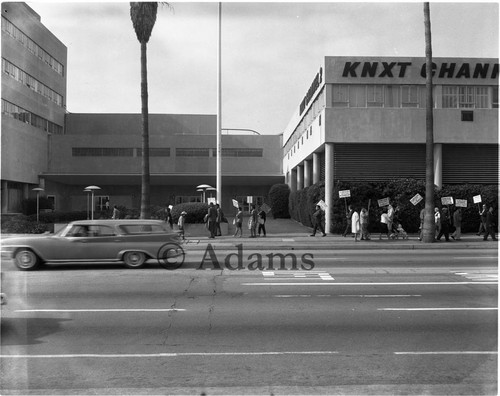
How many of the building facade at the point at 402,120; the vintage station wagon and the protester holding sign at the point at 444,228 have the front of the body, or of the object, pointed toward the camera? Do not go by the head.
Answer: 1

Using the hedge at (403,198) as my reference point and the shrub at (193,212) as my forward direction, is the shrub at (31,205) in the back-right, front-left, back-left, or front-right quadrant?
front-right

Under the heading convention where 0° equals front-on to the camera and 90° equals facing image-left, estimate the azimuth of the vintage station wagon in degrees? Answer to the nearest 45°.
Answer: approximately 90°

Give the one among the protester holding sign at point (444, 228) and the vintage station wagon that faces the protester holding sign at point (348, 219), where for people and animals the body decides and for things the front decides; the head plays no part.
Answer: the protester holding sign at point (444, 228)

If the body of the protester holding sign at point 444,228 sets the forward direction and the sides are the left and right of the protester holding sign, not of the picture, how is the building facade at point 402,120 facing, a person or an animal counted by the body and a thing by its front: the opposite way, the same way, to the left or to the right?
to the left

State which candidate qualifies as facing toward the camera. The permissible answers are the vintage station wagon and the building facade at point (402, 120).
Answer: the building facade

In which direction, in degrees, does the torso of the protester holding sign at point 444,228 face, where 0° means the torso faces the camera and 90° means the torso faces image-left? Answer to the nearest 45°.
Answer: approximately 90°

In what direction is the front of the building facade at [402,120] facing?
toward the camera

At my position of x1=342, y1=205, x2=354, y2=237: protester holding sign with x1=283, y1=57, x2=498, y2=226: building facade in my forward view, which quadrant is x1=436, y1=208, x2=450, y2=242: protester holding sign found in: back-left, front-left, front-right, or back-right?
front-right

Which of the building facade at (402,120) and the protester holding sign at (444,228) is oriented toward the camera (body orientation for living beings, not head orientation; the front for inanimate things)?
the building facade
